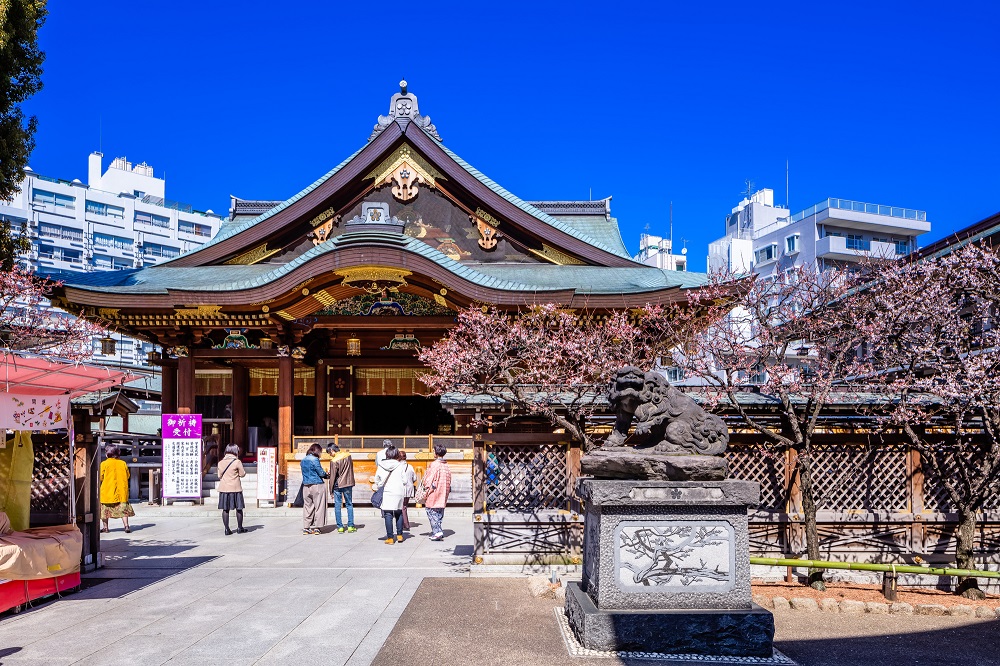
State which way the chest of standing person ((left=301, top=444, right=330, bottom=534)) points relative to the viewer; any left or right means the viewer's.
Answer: facing away from the viewer and to the right of the viewer

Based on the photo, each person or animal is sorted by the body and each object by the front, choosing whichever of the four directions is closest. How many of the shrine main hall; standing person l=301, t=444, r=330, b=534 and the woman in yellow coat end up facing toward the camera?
1

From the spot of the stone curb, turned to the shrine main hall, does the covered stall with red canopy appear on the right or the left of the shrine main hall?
left

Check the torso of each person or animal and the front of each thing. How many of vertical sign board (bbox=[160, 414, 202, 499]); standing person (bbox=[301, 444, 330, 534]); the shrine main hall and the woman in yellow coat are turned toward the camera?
2

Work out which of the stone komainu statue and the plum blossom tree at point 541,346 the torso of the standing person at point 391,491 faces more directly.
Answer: the plum blossom tree

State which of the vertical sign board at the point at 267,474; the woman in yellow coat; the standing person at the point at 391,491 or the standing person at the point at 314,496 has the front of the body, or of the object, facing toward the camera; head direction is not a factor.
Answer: the vertical sign board

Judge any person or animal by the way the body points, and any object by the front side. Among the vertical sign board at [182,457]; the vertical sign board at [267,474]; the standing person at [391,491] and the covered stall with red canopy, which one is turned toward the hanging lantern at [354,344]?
the standing person

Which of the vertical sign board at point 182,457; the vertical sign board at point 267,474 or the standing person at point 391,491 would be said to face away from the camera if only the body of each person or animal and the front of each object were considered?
the standing person

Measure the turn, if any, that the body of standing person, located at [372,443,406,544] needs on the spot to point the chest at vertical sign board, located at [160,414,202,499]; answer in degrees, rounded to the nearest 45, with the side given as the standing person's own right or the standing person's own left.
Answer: approximately 45° to the standing person's own left

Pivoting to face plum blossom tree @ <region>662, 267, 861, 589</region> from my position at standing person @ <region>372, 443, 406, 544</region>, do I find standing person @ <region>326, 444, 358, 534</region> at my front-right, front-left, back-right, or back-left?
back-left

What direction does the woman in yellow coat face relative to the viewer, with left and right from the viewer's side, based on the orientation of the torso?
facing away from the viewer

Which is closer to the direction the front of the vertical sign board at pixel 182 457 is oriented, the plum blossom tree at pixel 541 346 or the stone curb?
the stone curb

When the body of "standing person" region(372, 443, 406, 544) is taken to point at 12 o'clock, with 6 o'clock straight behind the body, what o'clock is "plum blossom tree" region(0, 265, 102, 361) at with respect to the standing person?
The plum blossom tree is roughly at 10 o'clock from the standing person.

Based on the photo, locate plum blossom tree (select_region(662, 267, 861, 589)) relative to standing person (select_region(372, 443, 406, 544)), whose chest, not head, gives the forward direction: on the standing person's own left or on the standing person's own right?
on the standing person's own right

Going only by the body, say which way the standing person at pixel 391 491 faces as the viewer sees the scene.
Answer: away from the camera
